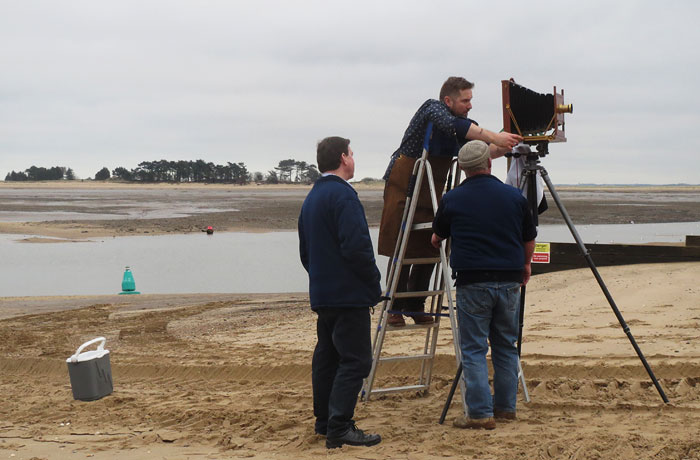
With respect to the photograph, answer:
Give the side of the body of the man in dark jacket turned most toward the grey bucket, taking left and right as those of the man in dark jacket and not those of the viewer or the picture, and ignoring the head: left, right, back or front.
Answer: left

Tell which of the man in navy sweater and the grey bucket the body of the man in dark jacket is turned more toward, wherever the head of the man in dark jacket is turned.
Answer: the man in navy sweater

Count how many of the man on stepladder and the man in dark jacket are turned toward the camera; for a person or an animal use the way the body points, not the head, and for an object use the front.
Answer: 0

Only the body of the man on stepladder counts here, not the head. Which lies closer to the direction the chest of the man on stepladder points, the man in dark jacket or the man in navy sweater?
the man in navy sweater

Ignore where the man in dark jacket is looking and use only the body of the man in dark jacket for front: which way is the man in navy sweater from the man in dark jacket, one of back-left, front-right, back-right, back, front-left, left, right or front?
front-right

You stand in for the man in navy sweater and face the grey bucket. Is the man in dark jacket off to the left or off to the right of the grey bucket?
left

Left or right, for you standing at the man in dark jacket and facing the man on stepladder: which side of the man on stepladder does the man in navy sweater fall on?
right

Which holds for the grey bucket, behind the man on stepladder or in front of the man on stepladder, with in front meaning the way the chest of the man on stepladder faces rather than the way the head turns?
behind

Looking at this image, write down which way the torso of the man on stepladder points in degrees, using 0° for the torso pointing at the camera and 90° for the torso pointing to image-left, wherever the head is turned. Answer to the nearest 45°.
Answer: approximately 270°

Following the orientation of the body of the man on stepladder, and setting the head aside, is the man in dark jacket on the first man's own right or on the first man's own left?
on the first man's own right

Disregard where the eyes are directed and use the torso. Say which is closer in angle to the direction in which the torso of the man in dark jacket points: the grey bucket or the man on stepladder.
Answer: the man on stepladder

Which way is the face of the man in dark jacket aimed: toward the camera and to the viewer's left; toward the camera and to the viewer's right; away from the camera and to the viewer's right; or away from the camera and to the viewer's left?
away from the camera and to the viewer's right

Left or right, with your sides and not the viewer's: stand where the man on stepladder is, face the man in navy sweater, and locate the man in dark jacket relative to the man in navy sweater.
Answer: right

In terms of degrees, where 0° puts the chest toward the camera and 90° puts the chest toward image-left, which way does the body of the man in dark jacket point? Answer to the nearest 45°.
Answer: approximately 225°

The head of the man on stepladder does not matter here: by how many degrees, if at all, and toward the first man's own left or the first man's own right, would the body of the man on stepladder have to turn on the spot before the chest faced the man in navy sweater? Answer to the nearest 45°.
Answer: approximately 45° to the first man's own right
